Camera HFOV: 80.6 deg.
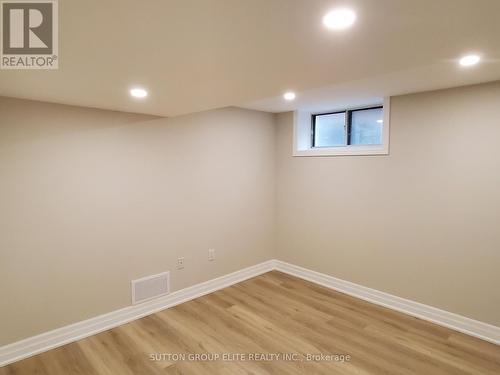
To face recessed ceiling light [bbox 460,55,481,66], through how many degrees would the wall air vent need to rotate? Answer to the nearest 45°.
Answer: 0° — it already faces it

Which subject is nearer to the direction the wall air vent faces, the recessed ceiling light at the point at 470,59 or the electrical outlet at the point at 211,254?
the recessed ceiling light

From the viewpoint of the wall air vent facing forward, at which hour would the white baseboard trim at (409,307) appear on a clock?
The white baseboard trim is roughly at 11 o'clock from the wall air vent.

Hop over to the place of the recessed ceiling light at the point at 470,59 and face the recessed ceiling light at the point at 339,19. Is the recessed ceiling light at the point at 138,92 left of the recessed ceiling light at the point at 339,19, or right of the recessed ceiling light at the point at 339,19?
right

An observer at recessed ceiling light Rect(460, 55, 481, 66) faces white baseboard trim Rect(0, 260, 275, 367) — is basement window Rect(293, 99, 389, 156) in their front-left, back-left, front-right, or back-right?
front-right

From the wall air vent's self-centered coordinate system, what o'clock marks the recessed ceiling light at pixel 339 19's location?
The recessed ceiling light is roughly at 1 o'clock from the wall air vent.

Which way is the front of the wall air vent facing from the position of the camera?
facing the viewer and to the right of the viewer

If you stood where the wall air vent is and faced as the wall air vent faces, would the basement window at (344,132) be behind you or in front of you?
in front
